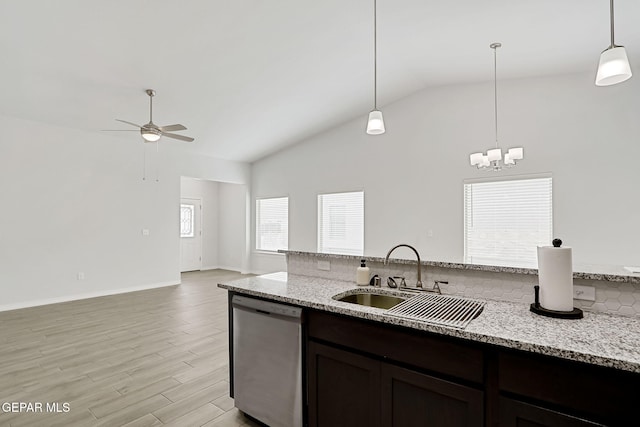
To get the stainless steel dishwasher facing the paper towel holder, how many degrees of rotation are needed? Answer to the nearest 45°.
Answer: approximately 90° to its left

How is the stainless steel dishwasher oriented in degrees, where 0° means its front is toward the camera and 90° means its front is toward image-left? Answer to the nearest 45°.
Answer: approximately 45°

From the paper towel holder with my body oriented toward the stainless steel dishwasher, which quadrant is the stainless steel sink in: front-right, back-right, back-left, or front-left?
front-right

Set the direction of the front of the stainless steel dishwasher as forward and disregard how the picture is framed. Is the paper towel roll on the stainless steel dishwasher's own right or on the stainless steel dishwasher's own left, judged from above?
on the stainless steel dishwasher's own left

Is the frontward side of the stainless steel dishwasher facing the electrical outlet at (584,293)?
no

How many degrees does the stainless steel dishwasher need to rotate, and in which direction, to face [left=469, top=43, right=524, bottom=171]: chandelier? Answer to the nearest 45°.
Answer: approximately 180°

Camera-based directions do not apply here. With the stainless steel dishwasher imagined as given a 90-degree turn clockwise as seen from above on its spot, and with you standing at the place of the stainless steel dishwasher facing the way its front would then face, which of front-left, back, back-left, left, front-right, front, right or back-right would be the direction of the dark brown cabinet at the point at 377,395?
back

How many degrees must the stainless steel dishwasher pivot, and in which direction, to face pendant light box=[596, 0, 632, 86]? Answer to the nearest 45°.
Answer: approximately 135° to its left

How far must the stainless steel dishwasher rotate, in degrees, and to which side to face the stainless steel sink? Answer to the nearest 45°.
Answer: approximately 135° to its left
